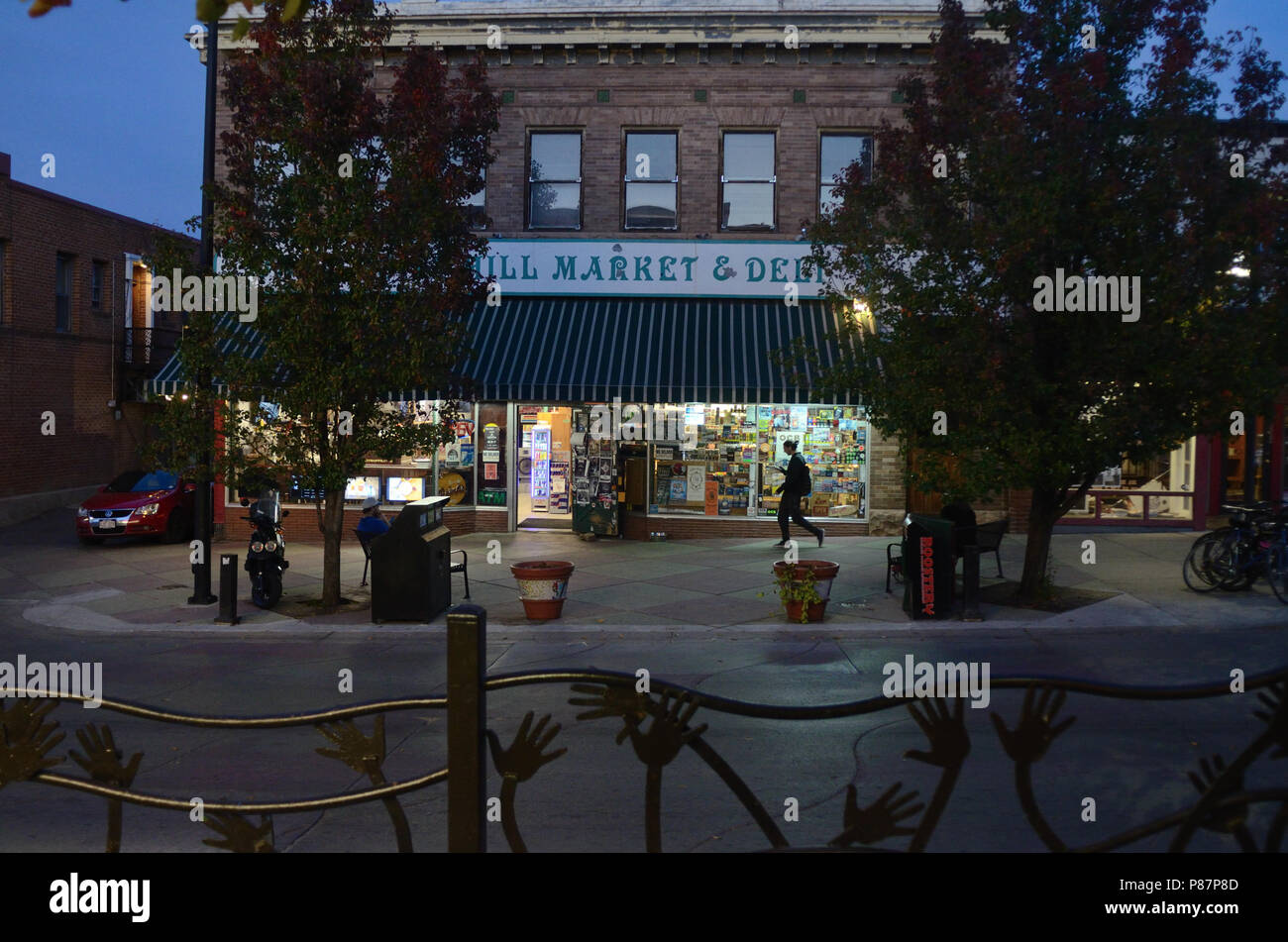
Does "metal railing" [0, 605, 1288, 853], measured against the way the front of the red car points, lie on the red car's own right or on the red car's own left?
on the red car's own left

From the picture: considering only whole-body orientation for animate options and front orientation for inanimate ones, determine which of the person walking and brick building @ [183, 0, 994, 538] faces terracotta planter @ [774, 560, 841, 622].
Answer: the brick building

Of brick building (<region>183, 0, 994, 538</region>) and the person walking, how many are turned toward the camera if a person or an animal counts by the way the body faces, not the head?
1

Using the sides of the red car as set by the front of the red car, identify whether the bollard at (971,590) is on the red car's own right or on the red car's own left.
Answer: on the red car's own left

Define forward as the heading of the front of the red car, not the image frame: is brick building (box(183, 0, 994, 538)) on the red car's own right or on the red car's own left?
on the red car's own left

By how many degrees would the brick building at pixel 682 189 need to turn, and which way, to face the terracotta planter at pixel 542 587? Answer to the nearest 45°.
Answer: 0° — it already faces it

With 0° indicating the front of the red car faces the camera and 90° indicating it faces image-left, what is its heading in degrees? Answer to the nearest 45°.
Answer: approximately 45°

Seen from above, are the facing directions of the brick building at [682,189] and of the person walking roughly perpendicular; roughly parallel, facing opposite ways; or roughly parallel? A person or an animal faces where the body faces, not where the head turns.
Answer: roughly perpendicular
